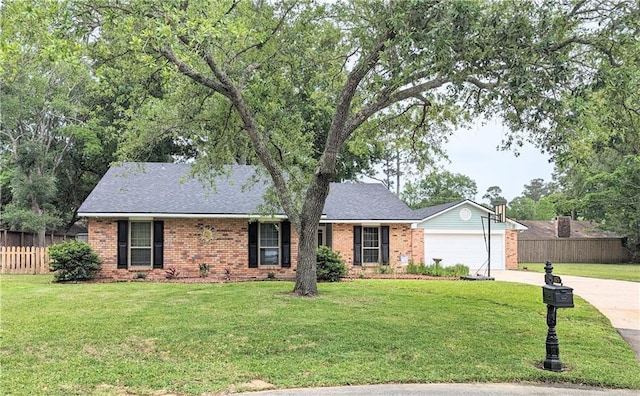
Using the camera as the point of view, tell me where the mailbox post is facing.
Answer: facing the viewer and to the right of the viewer

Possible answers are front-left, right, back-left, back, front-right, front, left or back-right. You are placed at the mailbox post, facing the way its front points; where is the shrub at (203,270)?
back

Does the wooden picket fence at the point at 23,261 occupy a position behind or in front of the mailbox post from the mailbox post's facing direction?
behind

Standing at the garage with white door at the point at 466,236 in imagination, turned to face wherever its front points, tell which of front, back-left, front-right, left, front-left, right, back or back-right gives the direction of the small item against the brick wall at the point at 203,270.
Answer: front-right

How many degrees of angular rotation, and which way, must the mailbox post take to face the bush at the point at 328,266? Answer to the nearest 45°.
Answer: approximately 180°

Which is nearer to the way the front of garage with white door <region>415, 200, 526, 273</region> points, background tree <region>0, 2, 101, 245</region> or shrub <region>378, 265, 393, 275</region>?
the shrub

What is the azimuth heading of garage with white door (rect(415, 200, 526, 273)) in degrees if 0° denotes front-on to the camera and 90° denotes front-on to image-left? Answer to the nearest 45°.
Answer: approximately 0°
